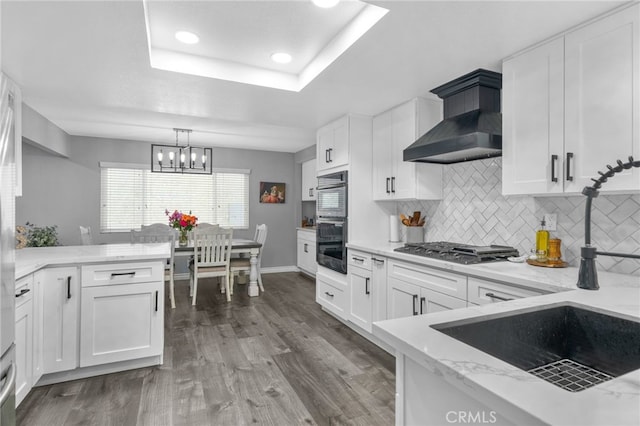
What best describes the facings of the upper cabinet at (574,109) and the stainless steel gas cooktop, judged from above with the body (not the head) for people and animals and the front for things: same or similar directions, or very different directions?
same or similar directions

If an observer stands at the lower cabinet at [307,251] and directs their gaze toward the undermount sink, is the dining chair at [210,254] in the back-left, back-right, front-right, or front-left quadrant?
front-right

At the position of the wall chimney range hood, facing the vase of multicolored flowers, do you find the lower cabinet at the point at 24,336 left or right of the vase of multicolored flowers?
left

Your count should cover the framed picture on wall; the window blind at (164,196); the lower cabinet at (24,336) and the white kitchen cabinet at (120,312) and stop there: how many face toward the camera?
3

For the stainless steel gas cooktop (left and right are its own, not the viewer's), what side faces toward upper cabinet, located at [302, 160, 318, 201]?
right

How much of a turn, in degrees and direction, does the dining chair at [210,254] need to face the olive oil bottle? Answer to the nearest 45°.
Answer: approximately 135° to its right

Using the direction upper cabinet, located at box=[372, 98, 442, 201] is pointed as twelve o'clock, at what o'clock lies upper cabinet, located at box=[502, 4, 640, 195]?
upper cabinet, located at box=[502, 4, 640, 195] is roughly at 9 o'clock from upper cabinet, located at box=[372, 98, 442, 201].

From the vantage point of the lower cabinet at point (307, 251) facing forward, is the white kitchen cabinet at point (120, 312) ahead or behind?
ahead

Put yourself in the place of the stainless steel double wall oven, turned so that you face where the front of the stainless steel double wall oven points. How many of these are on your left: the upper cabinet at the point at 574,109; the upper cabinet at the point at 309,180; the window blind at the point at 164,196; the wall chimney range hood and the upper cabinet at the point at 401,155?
3

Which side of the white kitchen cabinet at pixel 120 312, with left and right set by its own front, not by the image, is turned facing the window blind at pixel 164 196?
back

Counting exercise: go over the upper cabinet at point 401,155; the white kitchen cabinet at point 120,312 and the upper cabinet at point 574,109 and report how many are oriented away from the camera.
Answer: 0

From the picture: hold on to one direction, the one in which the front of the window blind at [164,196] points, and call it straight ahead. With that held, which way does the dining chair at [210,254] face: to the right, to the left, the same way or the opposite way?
the opposite way

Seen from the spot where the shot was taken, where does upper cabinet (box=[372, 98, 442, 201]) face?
facing the viewer and to the left of the viewer

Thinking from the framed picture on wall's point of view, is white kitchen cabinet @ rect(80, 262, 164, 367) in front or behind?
in front

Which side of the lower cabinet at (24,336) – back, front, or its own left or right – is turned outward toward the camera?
right

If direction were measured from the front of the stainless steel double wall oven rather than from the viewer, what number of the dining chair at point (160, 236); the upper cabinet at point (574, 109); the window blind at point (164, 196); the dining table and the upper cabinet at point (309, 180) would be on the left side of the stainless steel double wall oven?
1

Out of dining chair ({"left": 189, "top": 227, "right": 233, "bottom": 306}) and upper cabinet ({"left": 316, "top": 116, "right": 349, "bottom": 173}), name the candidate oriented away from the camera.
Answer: the dining chair
